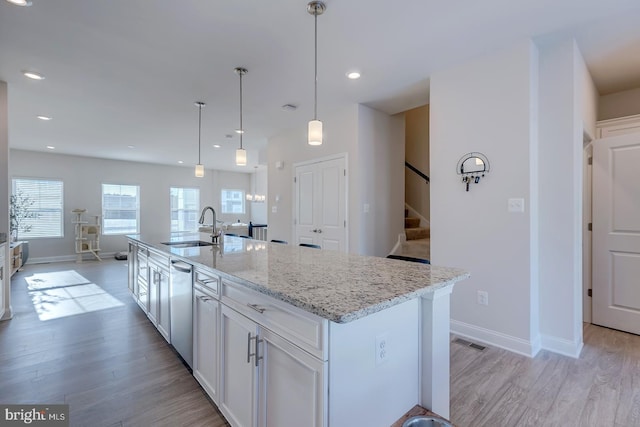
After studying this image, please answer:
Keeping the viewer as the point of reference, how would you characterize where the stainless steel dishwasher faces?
facing to the left of the viewer

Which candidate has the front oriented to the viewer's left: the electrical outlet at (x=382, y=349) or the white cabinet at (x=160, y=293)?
the white cabinet

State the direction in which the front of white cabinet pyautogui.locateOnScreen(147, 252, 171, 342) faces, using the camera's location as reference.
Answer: facing to the left of the viewer

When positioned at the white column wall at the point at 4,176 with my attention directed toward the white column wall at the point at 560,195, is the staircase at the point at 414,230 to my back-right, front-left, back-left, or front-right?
front-left

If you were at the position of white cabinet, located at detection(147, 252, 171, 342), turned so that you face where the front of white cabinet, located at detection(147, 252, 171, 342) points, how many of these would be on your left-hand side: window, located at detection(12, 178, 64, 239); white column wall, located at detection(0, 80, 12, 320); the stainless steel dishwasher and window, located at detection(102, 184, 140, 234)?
1

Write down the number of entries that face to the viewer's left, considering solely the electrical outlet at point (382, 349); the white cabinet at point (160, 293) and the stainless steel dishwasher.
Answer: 2

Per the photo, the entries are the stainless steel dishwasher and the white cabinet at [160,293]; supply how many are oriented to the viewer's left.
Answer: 2

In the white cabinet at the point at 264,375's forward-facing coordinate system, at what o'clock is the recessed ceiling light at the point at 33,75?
The recessed ceiling light is roughly at 3 o'clock from the white cabinet.

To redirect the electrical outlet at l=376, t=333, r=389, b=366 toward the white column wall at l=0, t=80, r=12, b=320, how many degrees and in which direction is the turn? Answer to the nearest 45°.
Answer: approximately 135° to its right

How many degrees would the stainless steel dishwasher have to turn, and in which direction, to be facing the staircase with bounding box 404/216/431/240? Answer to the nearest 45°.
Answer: approximately 180°

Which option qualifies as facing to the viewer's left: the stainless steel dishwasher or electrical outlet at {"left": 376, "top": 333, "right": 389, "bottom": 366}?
the stainless steel dishwasher

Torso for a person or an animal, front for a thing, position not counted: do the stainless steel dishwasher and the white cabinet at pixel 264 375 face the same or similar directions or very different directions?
same or similar directions

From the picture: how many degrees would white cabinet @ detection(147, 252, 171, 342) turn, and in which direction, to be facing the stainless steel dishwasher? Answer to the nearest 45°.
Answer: approximately 90° to its left

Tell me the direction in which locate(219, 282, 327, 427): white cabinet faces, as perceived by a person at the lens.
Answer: facing the viewer and to the left of the viewer

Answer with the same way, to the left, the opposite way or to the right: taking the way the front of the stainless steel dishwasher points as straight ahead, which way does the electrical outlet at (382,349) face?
to the left

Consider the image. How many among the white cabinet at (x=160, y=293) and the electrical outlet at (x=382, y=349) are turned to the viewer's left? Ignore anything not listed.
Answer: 1
